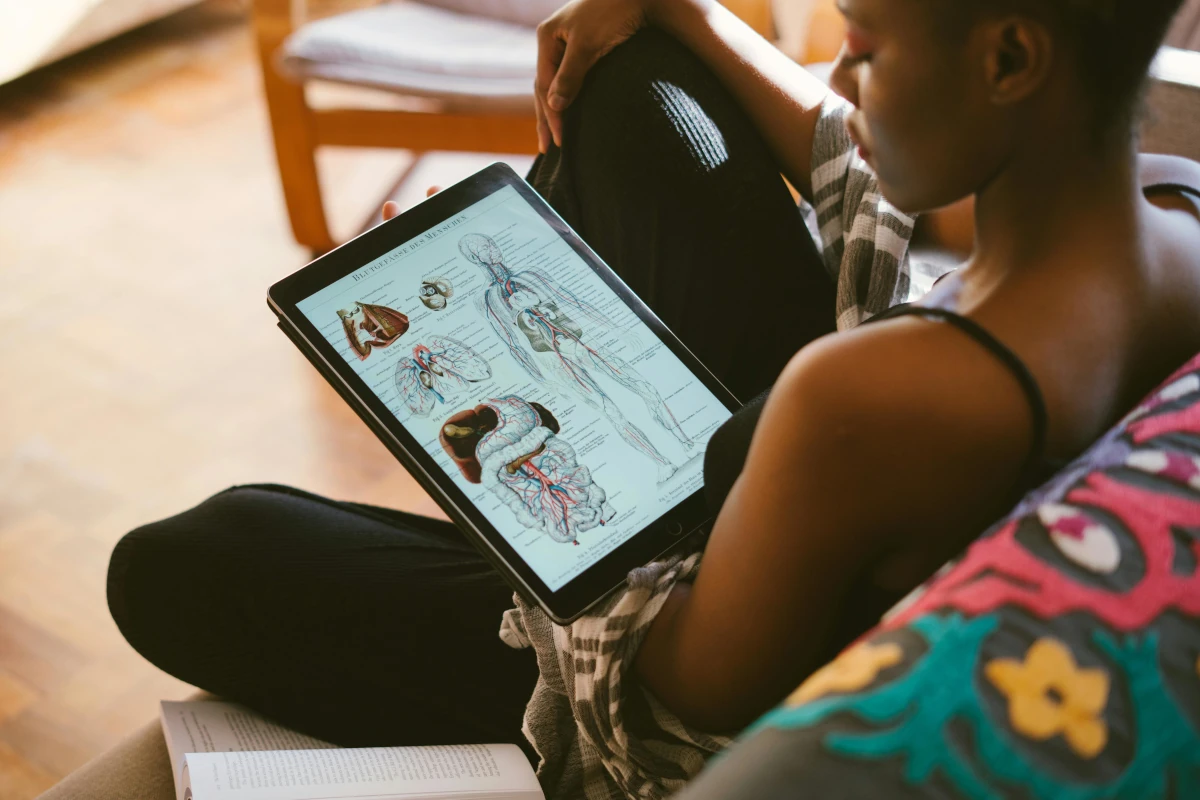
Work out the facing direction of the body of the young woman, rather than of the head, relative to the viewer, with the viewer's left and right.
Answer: facing away from the viewer and to the left of the viewer

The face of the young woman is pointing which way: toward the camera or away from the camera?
away from the camera

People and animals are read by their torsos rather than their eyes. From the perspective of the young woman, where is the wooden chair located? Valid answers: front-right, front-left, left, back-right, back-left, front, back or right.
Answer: front-right
